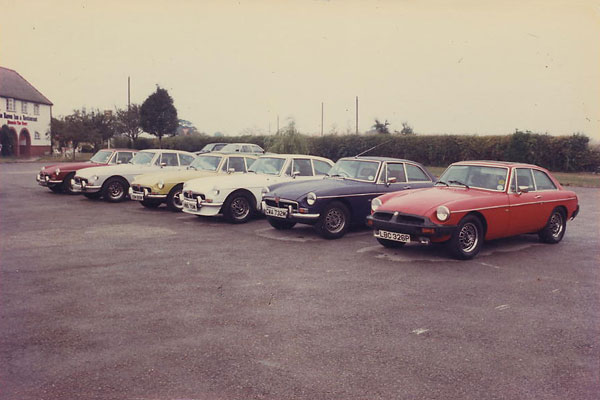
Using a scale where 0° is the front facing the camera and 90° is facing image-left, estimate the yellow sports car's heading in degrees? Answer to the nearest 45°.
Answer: approximately 45°

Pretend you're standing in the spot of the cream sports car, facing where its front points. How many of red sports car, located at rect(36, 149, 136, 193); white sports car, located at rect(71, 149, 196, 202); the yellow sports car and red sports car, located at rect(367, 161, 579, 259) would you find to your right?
3

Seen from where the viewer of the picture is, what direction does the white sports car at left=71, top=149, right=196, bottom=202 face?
facing the viewer and to the left of the viewer

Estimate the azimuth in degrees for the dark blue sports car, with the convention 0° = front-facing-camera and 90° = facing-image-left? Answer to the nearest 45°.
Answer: approximately 45°

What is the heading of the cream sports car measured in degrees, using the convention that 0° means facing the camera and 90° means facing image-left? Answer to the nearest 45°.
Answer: approximately 45°

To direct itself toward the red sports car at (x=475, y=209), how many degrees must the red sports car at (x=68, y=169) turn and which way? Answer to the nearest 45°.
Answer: approximately 90° to its left

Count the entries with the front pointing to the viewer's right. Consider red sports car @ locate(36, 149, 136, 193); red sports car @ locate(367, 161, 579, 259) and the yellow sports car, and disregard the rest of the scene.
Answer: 0

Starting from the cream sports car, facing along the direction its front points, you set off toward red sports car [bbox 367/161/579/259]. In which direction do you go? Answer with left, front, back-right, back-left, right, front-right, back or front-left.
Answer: left

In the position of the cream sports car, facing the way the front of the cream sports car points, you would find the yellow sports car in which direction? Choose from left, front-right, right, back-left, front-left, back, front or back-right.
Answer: right

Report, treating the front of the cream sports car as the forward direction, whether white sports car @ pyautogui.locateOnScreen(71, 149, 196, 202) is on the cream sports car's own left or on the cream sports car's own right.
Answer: on the cream sports car's own right

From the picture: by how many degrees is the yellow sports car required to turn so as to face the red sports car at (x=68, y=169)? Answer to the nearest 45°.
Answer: approximately 90° to its right

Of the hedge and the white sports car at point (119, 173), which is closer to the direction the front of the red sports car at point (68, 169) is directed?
the white sports car

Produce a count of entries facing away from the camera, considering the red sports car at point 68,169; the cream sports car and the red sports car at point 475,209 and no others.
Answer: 0

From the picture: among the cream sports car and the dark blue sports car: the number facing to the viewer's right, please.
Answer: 0
